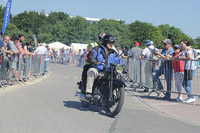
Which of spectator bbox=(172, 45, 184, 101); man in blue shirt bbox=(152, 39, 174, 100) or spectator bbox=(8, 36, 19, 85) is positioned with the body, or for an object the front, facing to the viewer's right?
spectator bbox=(8, 36, 19, 85)

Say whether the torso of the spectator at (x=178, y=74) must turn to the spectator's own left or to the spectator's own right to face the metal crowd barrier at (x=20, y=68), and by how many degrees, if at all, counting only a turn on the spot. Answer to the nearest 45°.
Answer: approximately 45° to the spectator's own right

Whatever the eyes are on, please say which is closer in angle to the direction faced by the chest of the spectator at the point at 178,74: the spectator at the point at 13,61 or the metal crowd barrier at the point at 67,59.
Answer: the spectator

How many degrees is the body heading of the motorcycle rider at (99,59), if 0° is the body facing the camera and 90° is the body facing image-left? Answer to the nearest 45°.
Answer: approximately 315°

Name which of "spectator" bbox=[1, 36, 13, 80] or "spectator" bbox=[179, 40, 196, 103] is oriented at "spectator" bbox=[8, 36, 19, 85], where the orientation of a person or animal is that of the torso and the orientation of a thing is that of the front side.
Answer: "spectator" bbox=[179, 40, 196, 103]

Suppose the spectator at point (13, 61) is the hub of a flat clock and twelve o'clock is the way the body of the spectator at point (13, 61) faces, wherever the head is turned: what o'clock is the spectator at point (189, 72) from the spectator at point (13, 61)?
the spectator at point (189, 72) is roughly at 1 o'clock from the spectator at point (13, 61).

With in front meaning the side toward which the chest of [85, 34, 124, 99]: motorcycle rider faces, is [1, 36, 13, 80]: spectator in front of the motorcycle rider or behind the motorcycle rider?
behind

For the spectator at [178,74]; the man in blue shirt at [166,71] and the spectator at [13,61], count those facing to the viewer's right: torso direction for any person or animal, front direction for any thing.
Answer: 1

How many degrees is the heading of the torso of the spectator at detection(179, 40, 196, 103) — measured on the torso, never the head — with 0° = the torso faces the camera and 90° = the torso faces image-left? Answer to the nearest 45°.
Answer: approximately 90°

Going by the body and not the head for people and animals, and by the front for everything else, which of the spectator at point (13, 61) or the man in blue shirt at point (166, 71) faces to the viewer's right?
the spectator

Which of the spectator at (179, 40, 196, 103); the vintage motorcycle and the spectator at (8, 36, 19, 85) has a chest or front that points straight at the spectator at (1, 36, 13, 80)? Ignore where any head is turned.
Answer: the spectator at (179, 40, 196, 103)

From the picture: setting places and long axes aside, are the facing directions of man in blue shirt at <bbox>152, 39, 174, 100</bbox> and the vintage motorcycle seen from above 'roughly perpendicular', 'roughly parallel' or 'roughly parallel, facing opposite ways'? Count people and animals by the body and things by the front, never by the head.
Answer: roughly perpendicular

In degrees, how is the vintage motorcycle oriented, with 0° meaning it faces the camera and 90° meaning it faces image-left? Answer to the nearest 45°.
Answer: approximately 315°
